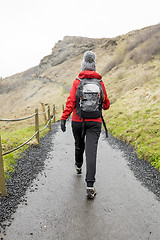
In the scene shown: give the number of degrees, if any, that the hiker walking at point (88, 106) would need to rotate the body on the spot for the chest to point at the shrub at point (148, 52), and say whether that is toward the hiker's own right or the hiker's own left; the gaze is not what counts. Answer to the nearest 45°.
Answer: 0° — they already face it

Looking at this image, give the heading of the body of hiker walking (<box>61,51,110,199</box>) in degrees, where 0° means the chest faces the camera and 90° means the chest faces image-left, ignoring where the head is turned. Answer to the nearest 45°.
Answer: approximately 180°
